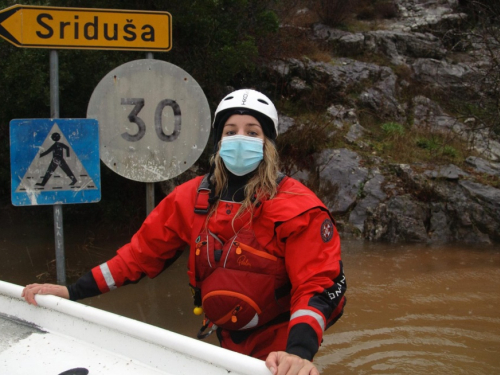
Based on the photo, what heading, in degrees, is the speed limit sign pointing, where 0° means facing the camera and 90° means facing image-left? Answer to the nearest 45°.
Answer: approximately 0°

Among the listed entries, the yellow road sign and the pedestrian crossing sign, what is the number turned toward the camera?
2

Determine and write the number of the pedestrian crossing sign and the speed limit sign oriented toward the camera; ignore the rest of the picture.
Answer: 2

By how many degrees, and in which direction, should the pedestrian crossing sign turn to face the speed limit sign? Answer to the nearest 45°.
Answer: approximately 90° to its left

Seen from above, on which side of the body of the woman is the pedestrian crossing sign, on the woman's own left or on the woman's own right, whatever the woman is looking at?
on the woman's own right

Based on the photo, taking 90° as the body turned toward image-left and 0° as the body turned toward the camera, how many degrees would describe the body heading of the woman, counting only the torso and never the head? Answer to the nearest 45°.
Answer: approximately 45°
